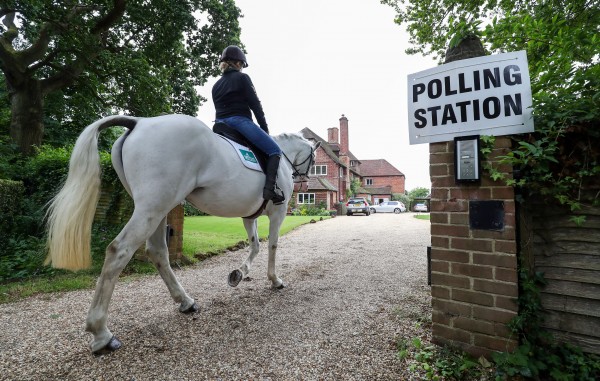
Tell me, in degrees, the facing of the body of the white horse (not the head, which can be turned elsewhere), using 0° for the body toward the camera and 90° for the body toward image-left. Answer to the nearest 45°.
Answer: approximately 225°

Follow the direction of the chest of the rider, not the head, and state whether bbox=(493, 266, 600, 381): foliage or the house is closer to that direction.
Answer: the house

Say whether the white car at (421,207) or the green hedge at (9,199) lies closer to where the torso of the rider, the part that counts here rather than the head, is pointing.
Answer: the white car

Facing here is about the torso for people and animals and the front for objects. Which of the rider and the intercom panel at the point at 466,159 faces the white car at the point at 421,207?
the rider

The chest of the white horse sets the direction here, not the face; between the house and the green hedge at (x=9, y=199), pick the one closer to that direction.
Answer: the house

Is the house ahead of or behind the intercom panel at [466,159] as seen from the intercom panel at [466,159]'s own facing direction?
behind

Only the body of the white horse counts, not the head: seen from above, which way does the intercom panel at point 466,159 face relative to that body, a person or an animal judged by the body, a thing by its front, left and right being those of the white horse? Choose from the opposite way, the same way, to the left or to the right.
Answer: the opposite way

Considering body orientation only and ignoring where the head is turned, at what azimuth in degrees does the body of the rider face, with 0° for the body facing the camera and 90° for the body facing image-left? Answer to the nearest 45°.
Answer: approximately 225°

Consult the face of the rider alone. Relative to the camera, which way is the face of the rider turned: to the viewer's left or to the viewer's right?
to the viewer's right

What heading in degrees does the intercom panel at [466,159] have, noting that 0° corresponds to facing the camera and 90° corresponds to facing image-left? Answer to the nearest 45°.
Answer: approximately 0°

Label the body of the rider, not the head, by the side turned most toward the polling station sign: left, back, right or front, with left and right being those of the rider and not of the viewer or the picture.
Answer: right
